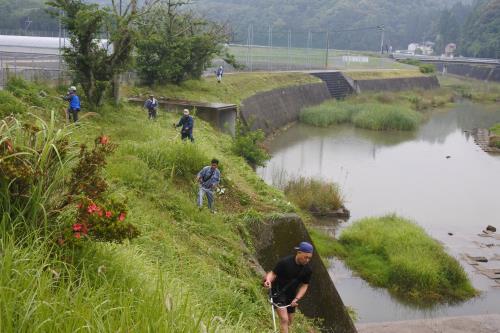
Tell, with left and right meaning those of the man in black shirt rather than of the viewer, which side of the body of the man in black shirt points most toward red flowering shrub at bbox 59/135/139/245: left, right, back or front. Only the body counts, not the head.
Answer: right

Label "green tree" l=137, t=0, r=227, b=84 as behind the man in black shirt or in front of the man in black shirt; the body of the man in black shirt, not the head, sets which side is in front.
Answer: behind

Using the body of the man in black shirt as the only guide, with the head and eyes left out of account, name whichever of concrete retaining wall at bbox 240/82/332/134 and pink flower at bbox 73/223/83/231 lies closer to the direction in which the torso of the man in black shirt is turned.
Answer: the pink flower

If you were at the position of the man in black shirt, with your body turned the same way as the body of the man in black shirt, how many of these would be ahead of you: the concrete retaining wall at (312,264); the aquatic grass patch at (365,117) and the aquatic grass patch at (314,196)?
0

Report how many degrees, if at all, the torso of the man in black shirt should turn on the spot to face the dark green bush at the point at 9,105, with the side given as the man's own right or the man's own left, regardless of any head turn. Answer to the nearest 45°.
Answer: approximately 180°

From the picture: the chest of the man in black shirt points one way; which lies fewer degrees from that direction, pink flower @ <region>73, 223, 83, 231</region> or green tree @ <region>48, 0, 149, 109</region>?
the pink flower

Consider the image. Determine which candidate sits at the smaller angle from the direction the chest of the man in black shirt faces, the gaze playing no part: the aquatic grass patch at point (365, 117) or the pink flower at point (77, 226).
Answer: the pink flower

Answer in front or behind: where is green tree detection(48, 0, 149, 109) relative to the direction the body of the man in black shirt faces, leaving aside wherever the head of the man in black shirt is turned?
behind

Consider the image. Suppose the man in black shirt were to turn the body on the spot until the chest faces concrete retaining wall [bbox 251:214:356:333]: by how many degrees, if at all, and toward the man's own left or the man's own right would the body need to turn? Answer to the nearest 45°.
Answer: approximately 135° to the man's own left
